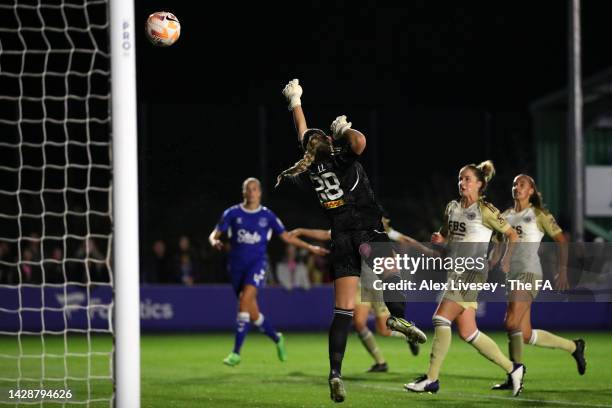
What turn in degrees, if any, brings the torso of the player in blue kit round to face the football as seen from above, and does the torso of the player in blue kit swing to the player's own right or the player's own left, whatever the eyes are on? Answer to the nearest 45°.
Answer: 0° — they already face it

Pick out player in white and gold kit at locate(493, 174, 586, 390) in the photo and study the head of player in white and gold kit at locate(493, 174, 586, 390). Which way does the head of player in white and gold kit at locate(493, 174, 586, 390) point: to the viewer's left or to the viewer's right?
to the viewer's left

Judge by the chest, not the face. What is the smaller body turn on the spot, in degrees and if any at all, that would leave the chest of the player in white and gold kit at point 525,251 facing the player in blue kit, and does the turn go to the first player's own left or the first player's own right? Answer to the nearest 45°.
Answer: approximately 90° to the first player's own right

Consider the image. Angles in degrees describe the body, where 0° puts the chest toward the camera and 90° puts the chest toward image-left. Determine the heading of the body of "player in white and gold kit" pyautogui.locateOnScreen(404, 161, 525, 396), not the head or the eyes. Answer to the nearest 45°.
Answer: approximately 45°

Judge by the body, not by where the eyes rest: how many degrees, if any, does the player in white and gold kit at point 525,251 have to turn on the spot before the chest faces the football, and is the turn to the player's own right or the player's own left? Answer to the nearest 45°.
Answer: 0° — they already face it

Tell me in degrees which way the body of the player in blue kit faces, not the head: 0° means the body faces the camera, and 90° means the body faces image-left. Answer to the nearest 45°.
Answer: approximately 0°

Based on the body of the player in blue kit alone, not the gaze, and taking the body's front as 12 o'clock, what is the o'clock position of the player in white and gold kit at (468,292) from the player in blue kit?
The player in white and gold kit is roughly at 11 o'clock from the player in blue kit.
